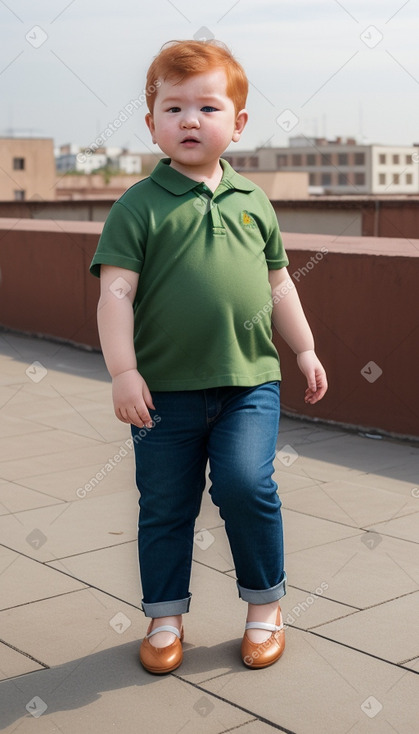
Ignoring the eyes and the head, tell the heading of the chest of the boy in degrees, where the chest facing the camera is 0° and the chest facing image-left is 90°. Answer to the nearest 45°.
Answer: approximately 0°
